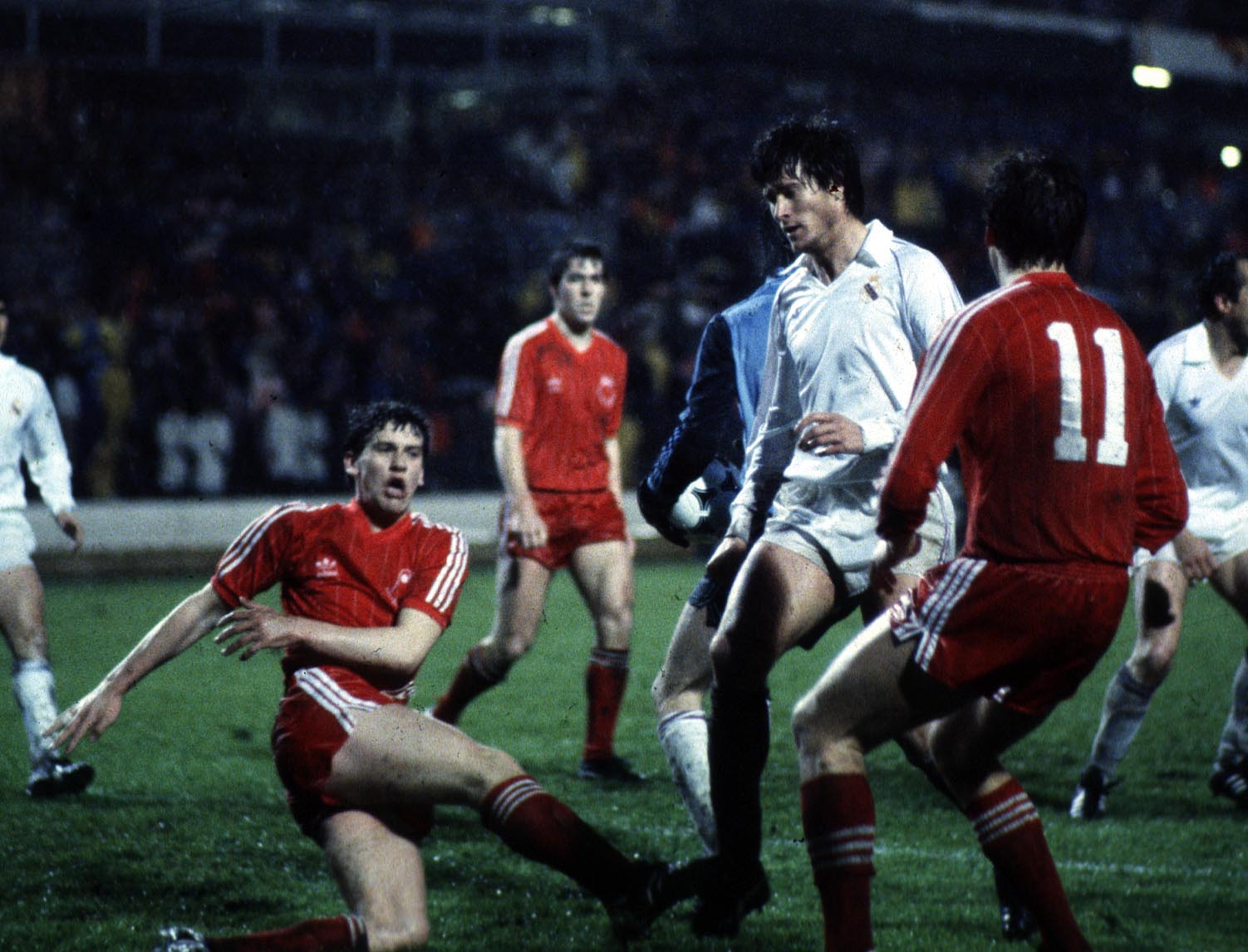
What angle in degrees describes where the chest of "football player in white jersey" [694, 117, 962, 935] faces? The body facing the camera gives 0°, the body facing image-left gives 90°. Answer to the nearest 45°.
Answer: approximately 45°

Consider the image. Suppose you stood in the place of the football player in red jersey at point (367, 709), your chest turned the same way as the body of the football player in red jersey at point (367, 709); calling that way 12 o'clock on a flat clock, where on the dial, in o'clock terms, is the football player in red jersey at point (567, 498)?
the football player in red jersey at point (567, 498) is roughly at 8 o'clock from the football player in red jersey at point (367, 709).

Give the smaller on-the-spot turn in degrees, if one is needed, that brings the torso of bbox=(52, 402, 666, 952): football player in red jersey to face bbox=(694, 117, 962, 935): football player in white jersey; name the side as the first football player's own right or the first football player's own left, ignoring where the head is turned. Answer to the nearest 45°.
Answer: approximately 45° to the first football player's own left

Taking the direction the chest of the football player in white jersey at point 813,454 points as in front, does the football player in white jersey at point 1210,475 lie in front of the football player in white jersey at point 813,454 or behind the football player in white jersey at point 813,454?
behind

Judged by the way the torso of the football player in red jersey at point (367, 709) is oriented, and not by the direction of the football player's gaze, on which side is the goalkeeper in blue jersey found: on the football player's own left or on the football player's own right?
on the football player's own left

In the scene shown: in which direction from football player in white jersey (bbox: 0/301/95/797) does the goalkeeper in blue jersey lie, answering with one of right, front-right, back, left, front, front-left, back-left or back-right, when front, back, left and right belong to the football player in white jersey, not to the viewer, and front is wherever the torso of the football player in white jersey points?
front-left
